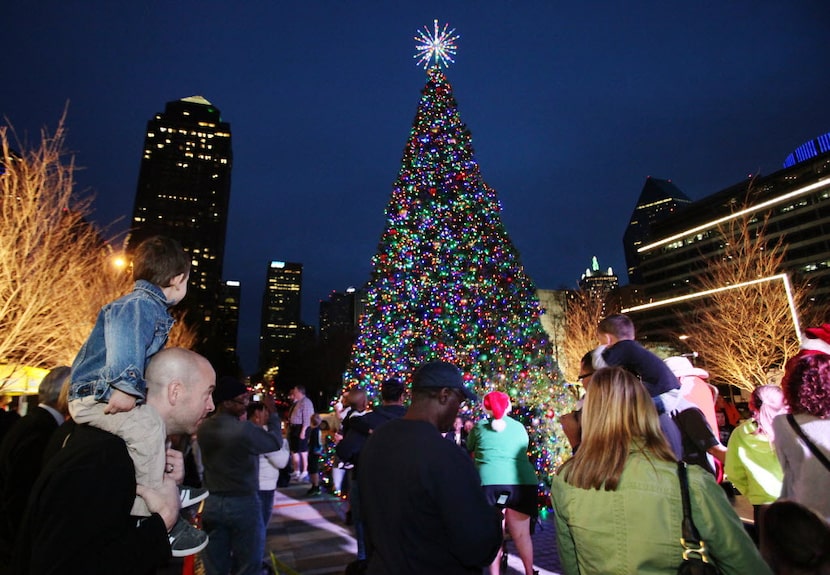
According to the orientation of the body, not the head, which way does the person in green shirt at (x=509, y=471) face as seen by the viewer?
away from the camera

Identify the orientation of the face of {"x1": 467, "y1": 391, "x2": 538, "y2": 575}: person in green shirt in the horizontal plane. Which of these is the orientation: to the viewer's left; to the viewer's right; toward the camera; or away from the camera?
away from the camera

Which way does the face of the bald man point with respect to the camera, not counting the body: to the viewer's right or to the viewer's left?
to the viewer's right

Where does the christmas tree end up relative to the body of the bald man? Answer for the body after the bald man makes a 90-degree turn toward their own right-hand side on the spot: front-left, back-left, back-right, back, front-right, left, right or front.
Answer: back-left

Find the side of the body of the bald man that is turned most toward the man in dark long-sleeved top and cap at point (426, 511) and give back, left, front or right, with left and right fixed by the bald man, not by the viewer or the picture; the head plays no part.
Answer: front

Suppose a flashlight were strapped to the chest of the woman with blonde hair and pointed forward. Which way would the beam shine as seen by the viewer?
away from the camera

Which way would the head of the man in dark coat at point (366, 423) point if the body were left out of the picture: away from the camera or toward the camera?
away from the camera

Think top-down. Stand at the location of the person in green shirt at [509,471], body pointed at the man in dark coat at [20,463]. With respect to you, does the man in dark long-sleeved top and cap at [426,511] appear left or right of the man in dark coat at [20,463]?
left

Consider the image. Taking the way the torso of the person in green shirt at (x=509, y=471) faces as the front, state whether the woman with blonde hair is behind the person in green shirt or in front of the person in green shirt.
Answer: behind

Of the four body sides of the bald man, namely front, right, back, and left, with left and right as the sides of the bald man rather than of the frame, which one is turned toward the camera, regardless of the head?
right

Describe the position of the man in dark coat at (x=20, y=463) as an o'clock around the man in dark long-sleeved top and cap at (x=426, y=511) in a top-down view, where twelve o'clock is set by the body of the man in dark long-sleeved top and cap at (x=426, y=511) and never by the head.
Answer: the man in dark coat at (x=20, y=463) is roughly at 8 o'clock from the man in dark long-sleeved top and cap at (x=426, y=511).

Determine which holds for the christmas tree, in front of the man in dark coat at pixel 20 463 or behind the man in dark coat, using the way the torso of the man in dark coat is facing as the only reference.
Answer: in front

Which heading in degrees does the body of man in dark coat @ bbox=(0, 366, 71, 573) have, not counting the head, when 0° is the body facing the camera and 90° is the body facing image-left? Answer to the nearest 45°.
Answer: approximately 225°

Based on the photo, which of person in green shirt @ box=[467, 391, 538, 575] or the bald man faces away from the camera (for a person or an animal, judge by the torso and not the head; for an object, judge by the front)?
the person in green shirt

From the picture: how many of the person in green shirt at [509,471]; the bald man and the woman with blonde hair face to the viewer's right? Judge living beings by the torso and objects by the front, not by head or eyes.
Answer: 1
